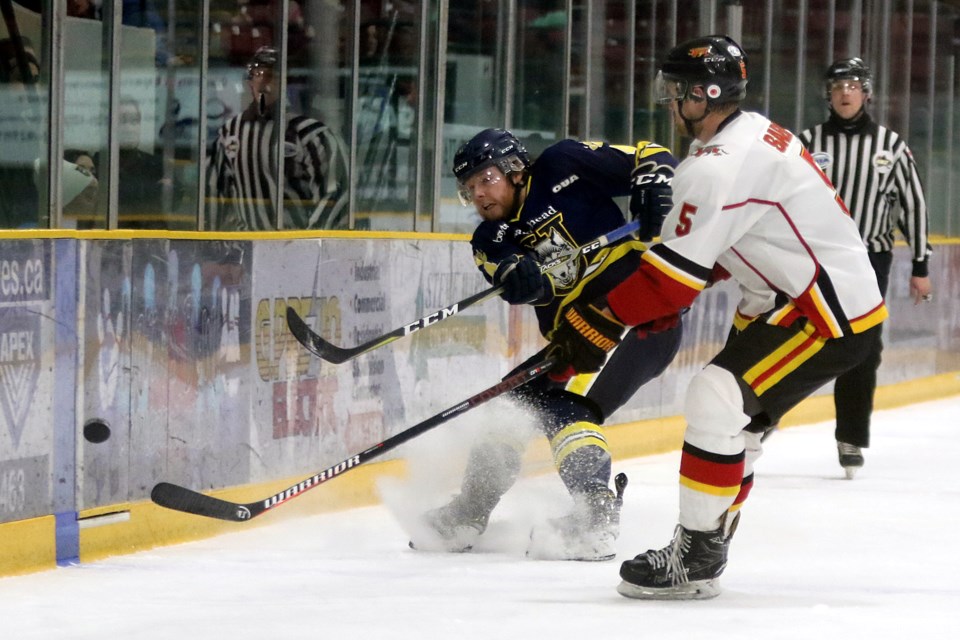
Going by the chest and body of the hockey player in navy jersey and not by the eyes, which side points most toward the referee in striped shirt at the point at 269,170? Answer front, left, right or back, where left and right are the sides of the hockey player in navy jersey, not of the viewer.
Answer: right

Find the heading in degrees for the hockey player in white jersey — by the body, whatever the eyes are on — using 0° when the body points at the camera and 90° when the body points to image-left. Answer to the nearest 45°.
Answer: approximately 90°

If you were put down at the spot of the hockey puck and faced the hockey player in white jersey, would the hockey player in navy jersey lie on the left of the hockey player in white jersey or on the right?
left
